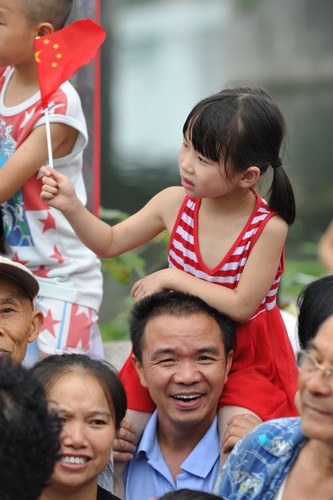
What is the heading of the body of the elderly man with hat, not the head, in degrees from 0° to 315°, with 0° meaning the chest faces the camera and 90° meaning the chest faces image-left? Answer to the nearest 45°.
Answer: approximately 45°

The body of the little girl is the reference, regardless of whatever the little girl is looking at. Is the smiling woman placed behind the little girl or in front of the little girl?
in front

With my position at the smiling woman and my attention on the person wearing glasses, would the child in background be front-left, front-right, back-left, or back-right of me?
back-left

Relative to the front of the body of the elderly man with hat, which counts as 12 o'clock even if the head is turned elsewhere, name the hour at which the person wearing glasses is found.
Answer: The person wearing glasses is roughly at 9 o'clock from the elderly man with hat.

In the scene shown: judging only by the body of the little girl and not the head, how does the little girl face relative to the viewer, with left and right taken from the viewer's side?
facing the viewer and to the left of the viewer

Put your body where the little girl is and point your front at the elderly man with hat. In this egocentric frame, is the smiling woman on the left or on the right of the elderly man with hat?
left

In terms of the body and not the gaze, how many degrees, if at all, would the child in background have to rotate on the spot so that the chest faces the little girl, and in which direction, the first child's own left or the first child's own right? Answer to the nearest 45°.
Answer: approximately 90° to the first child's own left

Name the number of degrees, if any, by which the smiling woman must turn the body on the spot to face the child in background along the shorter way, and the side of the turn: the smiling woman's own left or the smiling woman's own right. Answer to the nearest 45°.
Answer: approximately 180°

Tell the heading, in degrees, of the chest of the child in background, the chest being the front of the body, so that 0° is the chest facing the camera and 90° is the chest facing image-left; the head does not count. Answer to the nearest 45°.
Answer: approximately 45°

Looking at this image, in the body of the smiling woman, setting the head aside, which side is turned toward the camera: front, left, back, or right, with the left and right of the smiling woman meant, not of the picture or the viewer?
front

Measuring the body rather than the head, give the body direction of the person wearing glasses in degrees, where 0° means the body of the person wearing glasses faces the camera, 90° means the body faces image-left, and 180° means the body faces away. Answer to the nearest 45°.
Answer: approximately 45°
